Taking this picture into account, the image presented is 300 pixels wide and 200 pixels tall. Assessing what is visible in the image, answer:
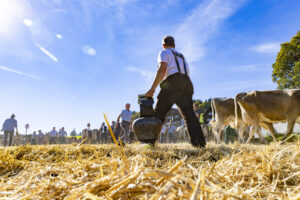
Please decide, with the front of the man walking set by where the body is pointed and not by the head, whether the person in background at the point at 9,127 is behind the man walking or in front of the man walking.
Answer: in front

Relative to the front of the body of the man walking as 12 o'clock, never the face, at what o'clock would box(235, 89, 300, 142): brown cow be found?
The brown cow is roughly at 3 o'clock from the man walking.

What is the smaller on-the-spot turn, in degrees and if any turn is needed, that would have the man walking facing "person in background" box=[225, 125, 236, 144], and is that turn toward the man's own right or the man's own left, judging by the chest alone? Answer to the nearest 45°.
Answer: approximately 45° to the man's own right

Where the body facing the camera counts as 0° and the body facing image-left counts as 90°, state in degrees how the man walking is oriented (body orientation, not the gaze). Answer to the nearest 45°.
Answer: approximately 135°

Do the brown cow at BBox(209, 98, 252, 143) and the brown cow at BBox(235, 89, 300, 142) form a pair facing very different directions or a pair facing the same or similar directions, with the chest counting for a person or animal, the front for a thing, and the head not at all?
same or similar directions

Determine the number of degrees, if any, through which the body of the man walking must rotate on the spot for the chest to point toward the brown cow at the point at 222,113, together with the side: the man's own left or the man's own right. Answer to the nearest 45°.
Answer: approximately 45° to the man's own right

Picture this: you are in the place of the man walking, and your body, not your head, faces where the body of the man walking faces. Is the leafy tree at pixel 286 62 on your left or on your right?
on your right
